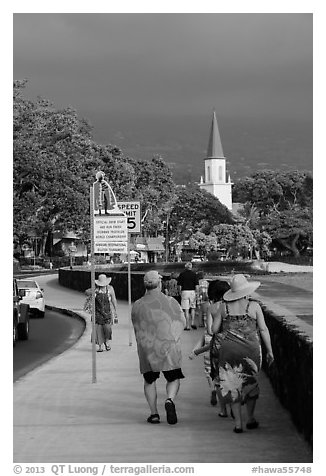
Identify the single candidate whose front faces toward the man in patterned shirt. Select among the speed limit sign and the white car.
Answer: the speed limit sign

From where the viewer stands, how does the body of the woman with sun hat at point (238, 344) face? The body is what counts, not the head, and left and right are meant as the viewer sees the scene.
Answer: facing away from the viewer

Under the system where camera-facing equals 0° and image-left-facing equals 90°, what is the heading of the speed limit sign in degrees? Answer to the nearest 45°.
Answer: approximately 0°

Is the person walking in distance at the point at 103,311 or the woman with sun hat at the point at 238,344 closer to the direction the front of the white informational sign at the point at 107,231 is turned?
the woman with sun hat

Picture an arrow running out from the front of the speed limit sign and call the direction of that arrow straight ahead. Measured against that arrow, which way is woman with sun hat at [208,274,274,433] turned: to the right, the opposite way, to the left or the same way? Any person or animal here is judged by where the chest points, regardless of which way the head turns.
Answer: the opposite way

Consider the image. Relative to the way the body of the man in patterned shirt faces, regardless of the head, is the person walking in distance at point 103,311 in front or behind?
in front

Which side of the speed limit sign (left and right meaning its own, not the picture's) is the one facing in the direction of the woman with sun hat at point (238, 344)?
front

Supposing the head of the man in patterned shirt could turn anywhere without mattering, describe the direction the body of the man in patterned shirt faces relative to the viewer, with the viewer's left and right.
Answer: facing away from the viewer

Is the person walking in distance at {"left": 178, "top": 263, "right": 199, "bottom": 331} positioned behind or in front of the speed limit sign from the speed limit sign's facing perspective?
behind

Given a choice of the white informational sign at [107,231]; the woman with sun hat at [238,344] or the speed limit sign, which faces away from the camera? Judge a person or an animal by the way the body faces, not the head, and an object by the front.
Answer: the woman with sun hat
